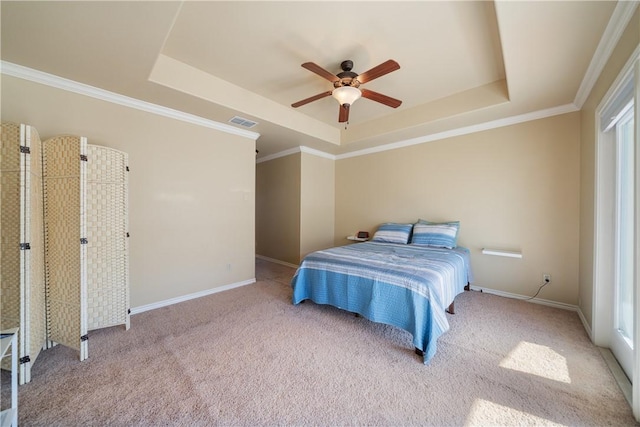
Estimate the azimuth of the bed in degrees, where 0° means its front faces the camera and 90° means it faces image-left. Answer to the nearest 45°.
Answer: approximately 45°
